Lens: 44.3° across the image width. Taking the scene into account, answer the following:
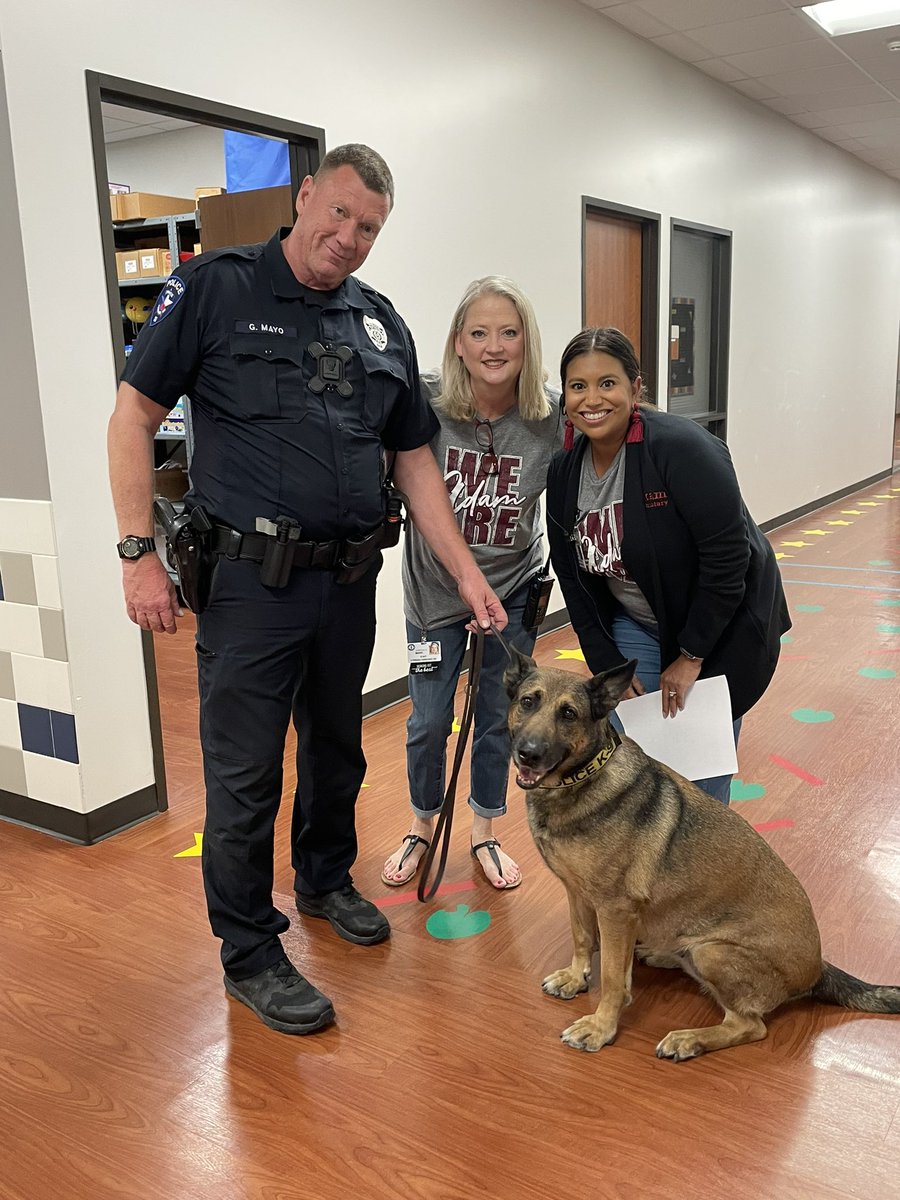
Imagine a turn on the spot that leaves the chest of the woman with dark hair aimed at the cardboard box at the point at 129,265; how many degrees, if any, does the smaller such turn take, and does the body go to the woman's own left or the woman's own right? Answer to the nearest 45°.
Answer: approximately 90° to the woman's own right

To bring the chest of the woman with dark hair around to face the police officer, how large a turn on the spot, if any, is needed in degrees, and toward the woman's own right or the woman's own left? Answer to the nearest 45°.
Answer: approximately 45° to the woman's own right

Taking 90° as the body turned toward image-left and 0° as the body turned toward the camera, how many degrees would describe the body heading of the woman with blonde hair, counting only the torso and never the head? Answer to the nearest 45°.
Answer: approximately 0°

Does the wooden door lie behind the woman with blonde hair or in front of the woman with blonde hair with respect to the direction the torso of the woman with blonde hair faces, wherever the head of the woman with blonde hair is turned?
behind

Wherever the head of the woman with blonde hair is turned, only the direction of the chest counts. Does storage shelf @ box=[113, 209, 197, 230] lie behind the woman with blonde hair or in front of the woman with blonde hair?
behind

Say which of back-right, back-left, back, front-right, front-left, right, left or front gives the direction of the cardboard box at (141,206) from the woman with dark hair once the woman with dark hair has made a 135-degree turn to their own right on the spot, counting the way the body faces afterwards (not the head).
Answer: front-left

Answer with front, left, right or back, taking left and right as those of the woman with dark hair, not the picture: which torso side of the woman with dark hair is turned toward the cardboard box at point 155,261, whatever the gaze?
right
